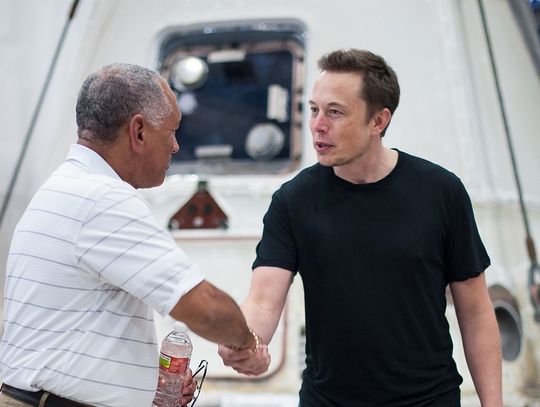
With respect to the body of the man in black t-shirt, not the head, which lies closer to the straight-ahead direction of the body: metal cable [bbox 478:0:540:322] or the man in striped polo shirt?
the man in striped polo shirt

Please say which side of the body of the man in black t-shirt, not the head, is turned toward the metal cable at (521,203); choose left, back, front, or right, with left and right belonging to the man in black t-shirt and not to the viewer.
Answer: back

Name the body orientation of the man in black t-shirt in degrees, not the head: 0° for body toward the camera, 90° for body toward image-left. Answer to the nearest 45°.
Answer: approximately 45°

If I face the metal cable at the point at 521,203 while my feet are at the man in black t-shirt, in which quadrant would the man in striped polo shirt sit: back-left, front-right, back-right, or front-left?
back-left

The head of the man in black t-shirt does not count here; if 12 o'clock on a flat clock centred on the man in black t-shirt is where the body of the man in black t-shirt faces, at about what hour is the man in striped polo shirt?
The man in striped polo shirt is roughly at 2 o'clock from the man in black t-shirt.
